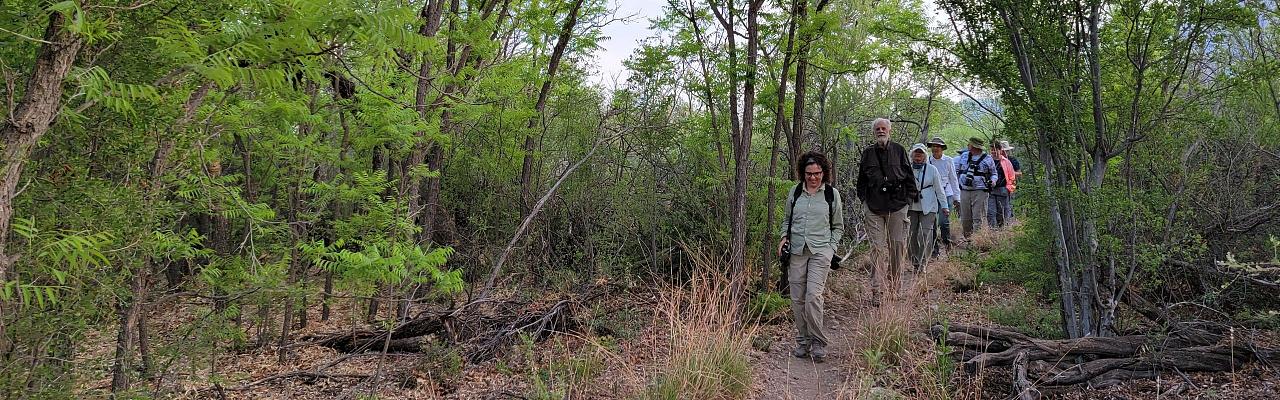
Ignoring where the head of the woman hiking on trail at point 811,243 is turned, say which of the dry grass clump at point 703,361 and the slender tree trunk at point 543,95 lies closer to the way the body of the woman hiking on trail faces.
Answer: the dry grass clump

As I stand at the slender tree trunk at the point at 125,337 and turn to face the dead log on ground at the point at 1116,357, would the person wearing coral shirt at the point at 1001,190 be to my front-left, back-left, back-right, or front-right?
front-left

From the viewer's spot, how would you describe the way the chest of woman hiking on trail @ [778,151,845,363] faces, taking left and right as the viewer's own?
facing the viewer

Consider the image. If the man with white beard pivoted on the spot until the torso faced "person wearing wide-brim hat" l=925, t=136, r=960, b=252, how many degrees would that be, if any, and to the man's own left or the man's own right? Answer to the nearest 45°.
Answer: approximately 180°

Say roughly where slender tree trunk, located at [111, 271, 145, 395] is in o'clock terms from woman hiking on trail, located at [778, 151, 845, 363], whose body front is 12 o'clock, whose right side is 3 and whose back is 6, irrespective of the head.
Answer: The slender tree trunk is roughly at 2 o'clock from the woman hiking on trail.

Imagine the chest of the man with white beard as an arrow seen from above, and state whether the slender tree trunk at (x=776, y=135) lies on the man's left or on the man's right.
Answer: on the man's right

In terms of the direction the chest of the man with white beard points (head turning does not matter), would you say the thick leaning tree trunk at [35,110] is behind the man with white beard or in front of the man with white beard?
in front

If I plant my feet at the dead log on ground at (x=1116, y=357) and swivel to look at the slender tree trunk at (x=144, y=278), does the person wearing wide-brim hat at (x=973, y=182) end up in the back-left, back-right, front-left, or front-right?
back-right

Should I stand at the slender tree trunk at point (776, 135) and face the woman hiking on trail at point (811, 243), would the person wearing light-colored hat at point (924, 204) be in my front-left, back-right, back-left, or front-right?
back-left

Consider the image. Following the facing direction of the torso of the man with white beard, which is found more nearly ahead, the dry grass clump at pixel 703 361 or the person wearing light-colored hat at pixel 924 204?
the dry grass clump
